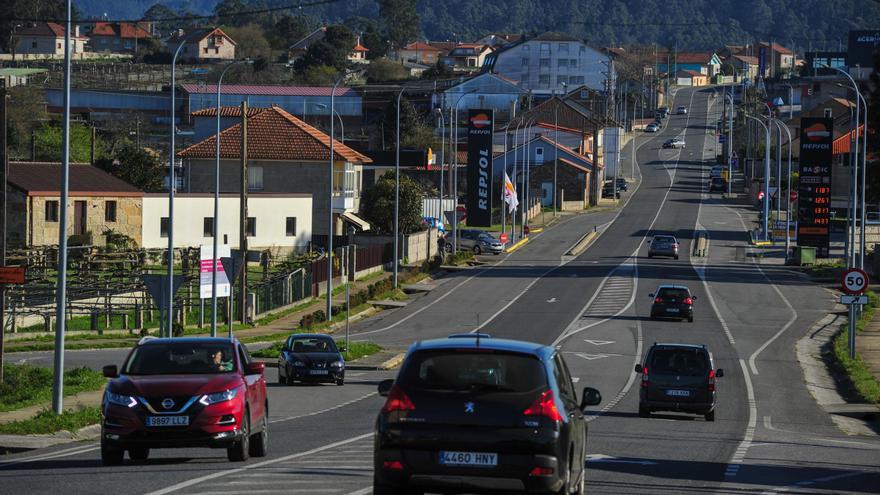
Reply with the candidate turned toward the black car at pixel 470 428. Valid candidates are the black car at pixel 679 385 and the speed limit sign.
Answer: the speed limit sign

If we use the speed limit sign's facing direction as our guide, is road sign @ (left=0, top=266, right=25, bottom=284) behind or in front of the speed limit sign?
in front

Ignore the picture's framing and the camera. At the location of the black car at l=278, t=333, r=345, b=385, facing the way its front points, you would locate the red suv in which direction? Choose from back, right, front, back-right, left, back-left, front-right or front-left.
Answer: front

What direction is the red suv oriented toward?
toward the camera

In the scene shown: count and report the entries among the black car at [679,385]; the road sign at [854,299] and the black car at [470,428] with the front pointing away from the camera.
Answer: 2

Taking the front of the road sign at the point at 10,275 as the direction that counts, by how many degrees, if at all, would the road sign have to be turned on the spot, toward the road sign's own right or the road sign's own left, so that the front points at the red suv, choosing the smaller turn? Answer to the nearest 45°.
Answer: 0° — it already faces it

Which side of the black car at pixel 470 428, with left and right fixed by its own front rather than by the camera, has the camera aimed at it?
back

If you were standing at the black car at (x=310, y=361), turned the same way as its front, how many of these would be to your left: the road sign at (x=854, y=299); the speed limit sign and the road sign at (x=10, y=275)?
2

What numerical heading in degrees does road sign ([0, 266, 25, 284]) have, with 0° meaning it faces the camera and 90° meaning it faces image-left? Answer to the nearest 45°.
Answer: approximately 0°

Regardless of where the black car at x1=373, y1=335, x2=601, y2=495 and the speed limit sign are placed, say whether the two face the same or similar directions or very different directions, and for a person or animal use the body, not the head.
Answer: very different directions

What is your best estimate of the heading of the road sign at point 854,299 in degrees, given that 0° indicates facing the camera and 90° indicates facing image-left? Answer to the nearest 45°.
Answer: approximately 0°

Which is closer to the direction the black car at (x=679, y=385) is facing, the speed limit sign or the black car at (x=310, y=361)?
the speed limit sign

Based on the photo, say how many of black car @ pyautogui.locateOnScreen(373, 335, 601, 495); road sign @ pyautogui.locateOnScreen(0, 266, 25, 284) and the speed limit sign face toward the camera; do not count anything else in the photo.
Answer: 2

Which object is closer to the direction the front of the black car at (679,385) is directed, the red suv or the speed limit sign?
the speed limit sign

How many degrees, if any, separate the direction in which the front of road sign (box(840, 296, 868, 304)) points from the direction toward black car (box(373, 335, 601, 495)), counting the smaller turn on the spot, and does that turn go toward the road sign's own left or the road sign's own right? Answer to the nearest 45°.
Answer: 0° — it already faces it

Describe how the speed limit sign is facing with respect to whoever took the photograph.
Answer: facing the viewer

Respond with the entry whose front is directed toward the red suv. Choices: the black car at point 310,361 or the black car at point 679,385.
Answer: the black car at point 310,361

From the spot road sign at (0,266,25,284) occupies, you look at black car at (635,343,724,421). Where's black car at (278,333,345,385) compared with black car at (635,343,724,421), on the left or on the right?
left

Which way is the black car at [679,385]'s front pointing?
away from the camera
